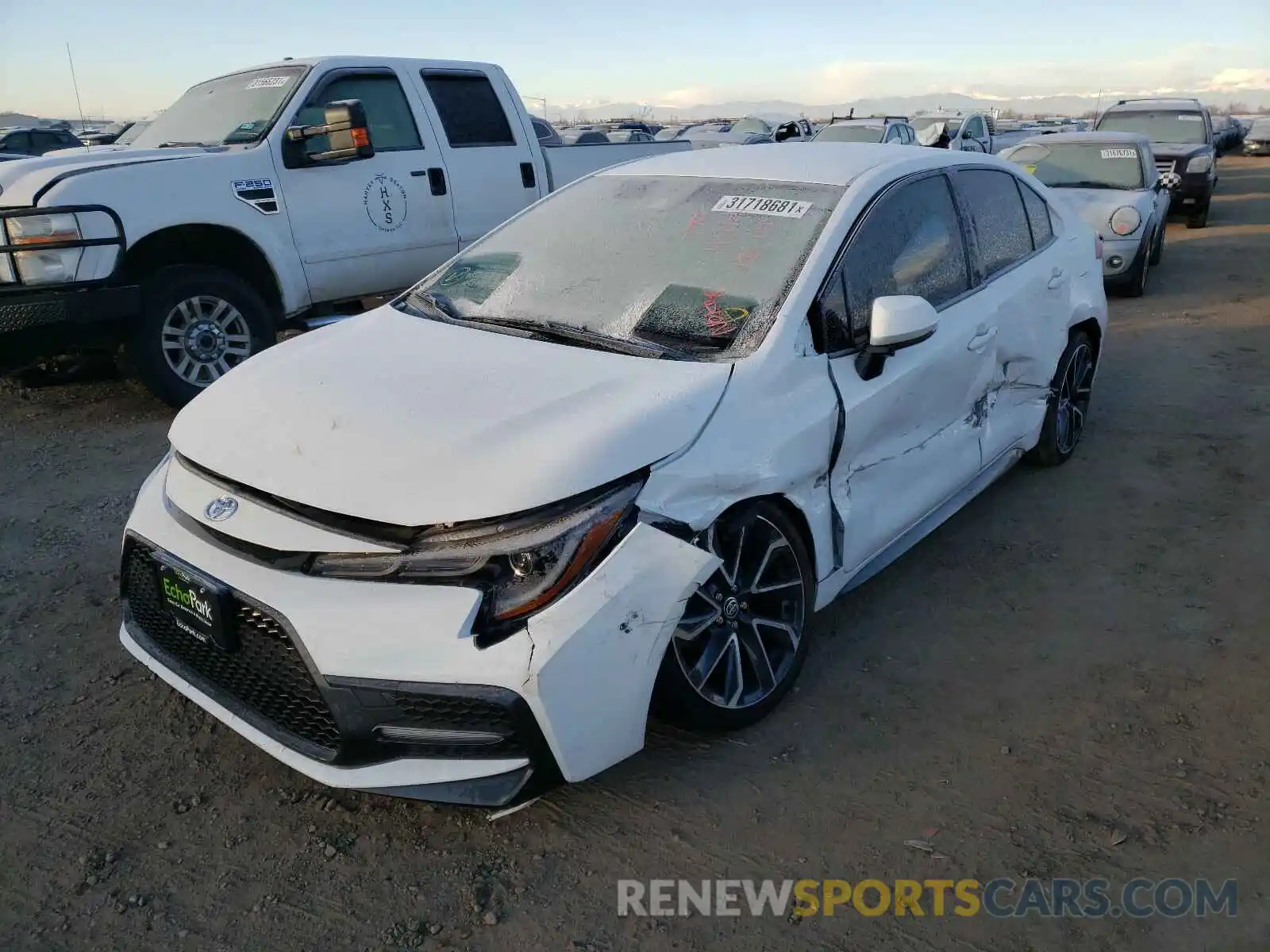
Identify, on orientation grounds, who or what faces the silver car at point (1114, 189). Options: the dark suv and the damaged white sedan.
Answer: the dark suv

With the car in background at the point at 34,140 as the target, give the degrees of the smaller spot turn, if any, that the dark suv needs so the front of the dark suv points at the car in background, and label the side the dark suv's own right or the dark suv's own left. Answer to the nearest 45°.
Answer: approximately 90° to the dark suv's own right

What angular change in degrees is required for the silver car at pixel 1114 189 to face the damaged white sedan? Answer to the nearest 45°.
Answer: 0° — it already faces it

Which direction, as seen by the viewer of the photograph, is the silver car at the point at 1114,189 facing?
facing the viewer

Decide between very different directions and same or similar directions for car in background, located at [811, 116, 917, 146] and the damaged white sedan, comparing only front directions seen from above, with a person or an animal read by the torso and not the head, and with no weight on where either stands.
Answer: same or similar directions

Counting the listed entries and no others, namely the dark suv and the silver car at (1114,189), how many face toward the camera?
2

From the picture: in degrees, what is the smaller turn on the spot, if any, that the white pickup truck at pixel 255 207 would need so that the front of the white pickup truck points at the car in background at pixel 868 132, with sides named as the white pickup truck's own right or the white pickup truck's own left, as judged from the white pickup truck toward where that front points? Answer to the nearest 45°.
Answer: approximately 180°

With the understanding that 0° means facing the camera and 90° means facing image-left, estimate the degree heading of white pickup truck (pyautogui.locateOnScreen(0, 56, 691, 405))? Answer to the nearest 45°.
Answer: approximately 45°

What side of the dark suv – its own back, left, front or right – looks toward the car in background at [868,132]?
right

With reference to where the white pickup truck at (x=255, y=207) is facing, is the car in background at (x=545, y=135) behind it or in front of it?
behind

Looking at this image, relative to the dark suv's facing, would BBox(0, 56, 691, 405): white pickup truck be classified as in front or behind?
in front

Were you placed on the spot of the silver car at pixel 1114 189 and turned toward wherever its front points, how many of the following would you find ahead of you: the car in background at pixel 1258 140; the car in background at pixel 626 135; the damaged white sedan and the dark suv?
1

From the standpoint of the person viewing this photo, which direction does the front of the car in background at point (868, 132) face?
facing the viewer and to the left of the viewer

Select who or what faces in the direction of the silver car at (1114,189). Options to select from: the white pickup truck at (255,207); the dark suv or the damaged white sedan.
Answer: the dark suv

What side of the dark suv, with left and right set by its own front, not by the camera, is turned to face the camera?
front
